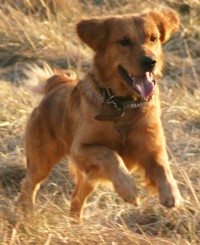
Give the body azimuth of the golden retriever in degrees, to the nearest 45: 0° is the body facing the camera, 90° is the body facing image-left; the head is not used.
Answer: approximately 315°
